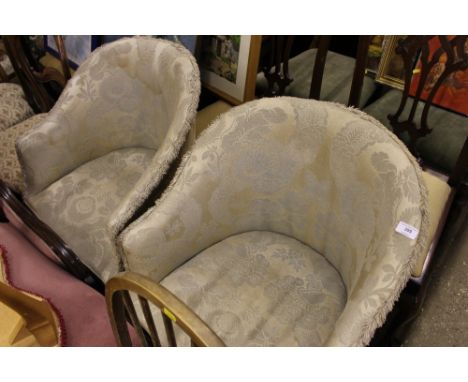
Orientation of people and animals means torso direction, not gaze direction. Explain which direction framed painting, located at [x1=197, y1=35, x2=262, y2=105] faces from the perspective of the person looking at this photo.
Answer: facing the viewer and to the left of the viewer

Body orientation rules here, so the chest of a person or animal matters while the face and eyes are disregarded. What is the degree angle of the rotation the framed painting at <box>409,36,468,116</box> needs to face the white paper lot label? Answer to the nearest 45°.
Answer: approximately 45° to its left

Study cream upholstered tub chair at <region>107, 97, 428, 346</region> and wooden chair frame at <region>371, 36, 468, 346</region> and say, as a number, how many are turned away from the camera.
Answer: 0

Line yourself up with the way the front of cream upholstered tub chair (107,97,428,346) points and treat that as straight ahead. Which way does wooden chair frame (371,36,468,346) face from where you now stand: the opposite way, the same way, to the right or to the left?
the same way

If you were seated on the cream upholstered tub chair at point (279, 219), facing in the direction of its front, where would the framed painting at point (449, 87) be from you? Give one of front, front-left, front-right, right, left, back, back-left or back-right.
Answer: back

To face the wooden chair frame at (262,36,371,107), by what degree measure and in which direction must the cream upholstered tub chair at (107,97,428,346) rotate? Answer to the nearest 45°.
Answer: approximately 135° to its right

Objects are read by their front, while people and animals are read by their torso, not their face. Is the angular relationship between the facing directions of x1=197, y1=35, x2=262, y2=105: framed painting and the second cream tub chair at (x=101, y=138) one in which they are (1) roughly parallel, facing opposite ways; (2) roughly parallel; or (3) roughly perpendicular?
roughly parallel

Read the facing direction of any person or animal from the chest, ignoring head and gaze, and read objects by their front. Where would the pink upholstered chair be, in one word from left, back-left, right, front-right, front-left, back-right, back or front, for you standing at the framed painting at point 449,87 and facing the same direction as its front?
front

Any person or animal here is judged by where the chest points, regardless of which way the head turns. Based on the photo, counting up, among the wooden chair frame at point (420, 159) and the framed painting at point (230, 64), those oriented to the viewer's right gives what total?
0

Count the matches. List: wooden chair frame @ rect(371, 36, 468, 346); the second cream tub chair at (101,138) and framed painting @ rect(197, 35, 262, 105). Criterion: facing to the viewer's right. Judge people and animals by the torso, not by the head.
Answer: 0
